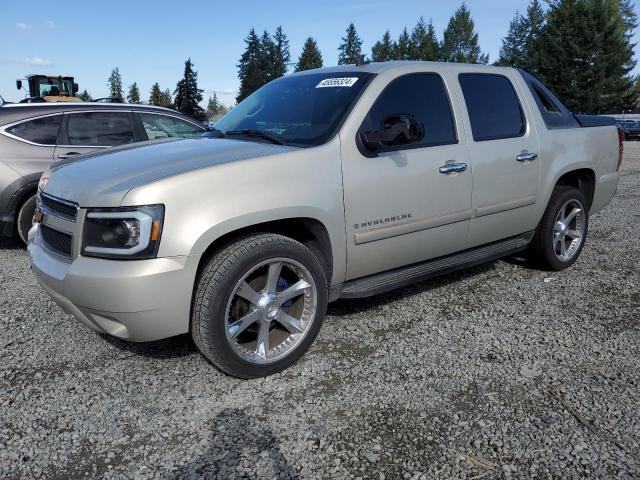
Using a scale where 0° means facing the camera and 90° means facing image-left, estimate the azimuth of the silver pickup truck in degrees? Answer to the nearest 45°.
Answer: approximately 45°

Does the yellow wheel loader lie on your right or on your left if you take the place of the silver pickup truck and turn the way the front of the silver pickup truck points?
on your right
